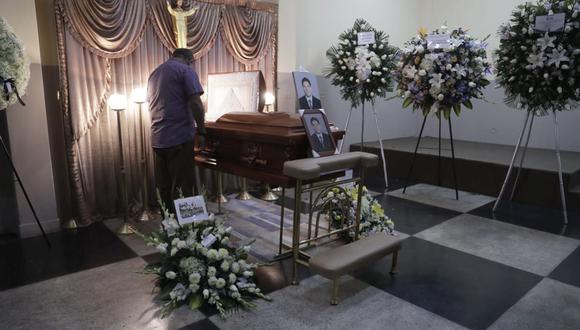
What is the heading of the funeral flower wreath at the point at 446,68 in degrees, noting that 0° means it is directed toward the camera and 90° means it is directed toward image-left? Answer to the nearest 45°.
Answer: approximately 0°

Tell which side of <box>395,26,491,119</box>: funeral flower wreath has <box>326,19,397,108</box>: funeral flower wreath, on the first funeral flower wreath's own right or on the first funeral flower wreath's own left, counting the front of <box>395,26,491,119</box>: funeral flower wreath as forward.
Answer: on the first funeral flower wreath's own right

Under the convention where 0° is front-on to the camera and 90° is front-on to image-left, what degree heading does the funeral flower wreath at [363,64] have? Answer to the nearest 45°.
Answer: approximately 0°

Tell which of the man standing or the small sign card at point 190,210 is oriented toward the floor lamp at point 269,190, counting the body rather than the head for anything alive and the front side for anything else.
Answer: the man standing

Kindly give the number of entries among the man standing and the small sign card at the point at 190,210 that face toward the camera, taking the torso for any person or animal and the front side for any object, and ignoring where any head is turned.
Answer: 1

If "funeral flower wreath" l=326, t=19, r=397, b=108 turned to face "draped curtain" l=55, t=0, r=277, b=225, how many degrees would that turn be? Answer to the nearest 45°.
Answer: approximately 45° to its right

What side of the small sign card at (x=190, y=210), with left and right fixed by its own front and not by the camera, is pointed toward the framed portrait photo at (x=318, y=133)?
left

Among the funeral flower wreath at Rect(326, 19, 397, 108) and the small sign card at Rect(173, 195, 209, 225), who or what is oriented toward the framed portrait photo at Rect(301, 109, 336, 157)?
the funeral flower wreath

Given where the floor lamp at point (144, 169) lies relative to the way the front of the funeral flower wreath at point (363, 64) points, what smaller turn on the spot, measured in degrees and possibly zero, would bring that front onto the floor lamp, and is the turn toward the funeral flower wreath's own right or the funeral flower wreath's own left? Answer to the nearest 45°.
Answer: approximately 45° to the funeral flower wreath's own right

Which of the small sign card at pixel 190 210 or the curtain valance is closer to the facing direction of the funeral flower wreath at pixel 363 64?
the small sign card
